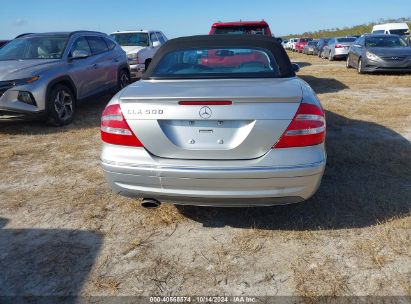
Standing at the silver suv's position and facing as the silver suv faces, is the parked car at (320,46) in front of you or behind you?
behind

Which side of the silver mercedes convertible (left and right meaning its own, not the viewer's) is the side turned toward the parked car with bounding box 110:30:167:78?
front

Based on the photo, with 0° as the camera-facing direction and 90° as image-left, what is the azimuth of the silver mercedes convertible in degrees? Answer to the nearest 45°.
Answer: approximately 180°

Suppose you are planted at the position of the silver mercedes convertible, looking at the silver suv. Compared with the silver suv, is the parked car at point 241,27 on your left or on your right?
right

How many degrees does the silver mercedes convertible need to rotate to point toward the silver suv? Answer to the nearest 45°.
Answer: approximately 45° to its left

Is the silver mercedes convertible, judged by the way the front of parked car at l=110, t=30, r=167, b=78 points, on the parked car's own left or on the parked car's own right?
on the parked car's own left

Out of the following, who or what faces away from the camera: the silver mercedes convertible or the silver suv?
the silver mercedes convertible

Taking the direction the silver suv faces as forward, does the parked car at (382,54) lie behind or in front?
behind

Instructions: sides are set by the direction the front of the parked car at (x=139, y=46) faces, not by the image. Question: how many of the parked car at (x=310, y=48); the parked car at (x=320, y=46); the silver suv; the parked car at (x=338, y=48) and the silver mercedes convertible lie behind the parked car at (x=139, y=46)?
3

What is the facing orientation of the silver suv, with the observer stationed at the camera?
facing the viewer and to the left of the viewer

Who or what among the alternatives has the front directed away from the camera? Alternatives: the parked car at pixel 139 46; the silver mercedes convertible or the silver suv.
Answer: the silver mercedes convertible

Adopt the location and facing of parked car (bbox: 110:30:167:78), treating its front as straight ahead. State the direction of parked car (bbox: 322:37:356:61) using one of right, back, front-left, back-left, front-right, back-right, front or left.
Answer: back

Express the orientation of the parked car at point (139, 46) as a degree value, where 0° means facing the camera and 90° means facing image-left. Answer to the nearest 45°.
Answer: approximately 45°

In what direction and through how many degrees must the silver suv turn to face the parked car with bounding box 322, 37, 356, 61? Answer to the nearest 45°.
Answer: approximately 180°

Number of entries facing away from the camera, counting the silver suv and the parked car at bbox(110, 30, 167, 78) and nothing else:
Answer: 0

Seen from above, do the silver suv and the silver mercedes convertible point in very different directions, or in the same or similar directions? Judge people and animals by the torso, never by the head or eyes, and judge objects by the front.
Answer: very different directions

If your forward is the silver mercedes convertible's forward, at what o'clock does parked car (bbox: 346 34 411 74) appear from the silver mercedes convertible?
The parked car is roughly at 1 o'clock from the silver mercedes convertible.

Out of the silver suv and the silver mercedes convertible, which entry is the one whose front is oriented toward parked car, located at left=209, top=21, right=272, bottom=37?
the silver mercedes convertible

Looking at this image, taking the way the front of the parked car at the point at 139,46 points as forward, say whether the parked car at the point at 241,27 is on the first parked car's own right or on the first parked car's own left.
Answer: on the first parked car's own left
